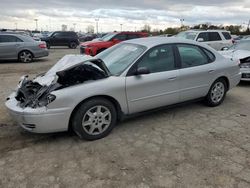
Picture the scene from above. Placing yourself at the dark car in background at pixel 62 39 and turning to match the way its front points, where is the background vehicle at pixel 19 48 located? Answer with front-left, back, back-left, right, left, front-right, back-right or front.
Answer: left

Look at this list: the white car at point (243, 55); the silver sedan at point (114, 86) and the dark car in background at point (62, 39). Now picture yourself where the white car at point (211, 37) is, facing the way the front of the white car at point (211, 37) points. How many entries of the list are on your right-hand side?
1

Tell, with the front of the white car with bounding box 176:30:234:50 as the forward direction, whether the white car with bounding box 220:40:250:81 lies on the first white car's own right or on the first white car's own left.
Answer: on the first white car's own left

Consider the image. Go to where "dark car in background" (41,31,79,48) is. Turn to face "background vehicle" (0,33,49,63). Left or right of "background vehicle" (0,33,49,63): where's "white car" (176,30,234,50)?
left

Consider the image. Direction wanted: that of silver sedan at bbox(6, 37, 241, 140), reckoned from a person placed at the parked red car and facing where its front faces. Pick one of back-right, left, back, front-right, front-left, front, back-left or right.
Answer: front-left

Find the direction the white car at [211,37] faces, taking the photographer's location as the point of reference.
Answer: facing the viewer and to the left of the viewer

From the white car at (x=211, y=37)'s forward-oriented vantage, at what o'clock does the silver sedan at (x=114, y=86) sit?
The silver sedan is roughly at 11 o'clock from the white car.

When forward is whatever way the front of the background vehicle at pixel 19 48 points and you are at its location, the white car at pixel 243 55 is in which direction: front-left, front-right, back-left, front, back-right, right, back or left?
back-left

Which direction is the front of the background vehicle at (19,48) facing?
to the viewer's left

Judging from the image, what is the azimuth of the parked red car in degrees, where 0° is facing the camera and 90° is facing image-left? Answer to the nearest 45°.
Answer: approximately 45°

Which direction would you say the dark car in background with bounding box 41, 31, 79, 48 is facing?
to the viewer's left
